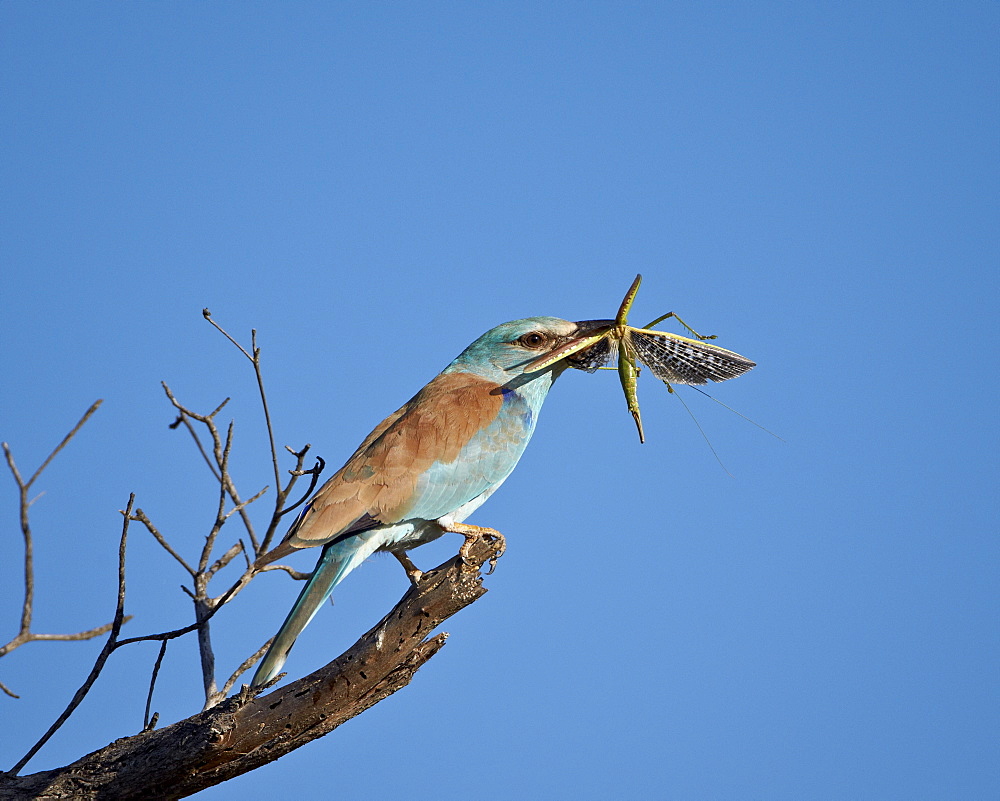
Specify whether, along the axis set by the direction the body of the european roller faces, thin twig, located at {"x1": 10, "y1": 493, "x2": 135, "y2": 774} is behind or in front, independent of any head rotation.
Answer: behind

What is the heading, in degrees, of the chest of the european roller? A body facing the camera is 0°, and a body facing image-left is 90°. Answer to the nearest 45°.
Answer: approximately 270°

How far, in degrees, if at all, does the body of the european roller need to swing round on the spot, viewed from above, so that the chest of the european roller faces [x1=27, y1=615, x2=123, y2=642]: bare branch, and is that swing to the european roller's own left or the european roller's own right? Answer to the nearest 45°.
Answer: approximately 135° to the european roller's own right
